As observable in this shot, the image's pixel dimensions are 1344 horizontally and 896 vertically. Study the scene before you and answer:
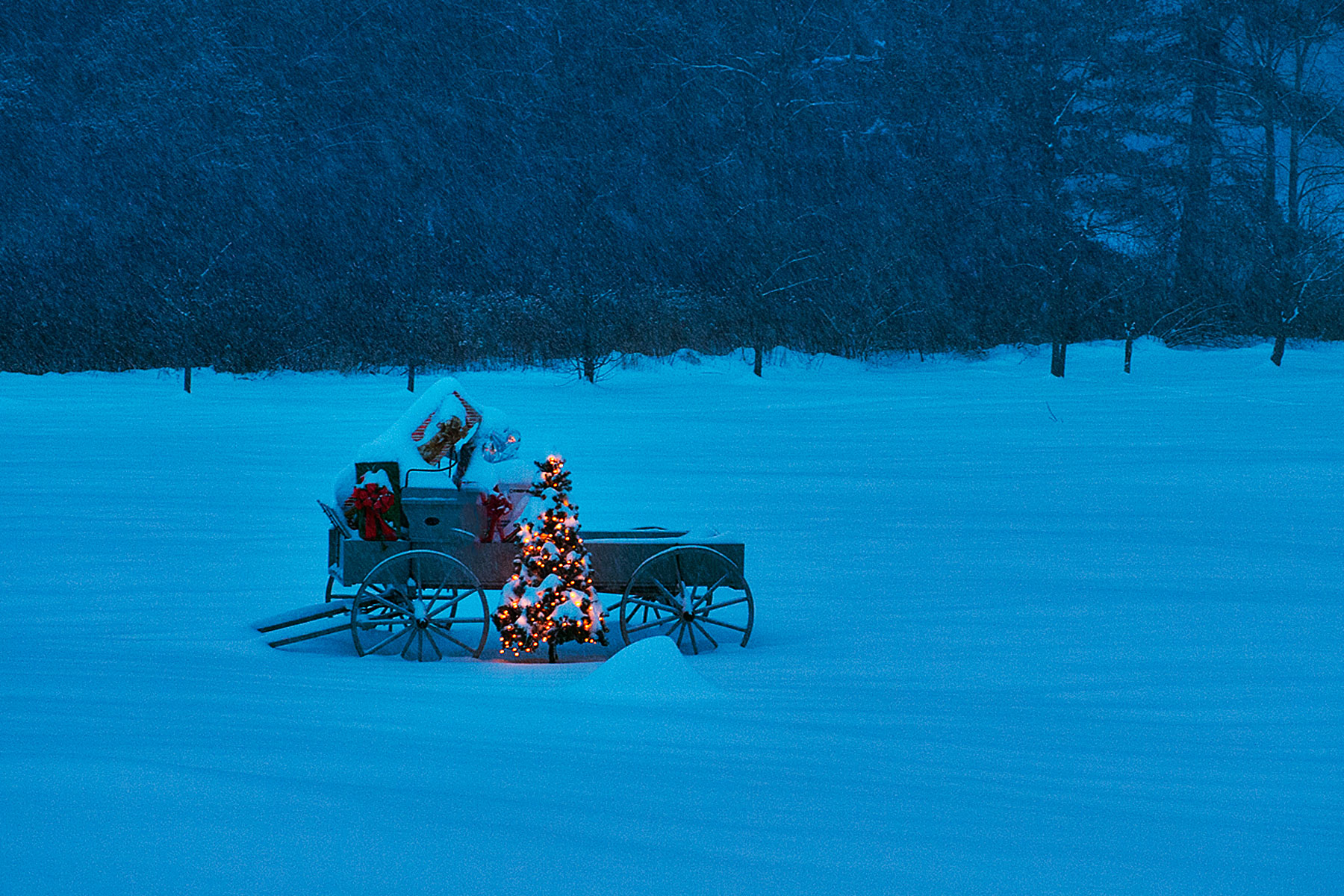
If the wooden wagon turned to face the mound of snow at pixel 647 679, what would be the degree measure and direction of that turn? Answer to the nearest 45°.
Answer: approximately 135° to its left

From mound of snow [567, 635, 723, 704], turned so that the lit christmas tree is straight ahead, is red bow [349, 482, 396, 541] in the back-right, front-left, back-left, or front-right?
front-left

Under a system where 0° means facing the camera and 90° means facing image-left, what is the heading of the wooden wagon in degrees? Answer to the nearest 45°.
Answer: approximately 90°

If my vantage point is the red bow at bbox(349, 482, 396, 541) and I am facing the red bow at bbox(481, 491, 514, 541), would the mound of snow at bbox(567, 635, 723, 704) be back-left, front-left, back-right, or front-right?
front-right

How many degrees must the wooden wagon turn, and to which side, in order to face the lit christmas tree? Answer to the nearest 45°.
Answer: approximately 135° to its left

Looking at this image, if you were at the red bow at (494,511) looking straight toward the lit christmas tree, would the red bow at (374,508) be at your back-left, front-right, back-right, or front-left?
back-right
